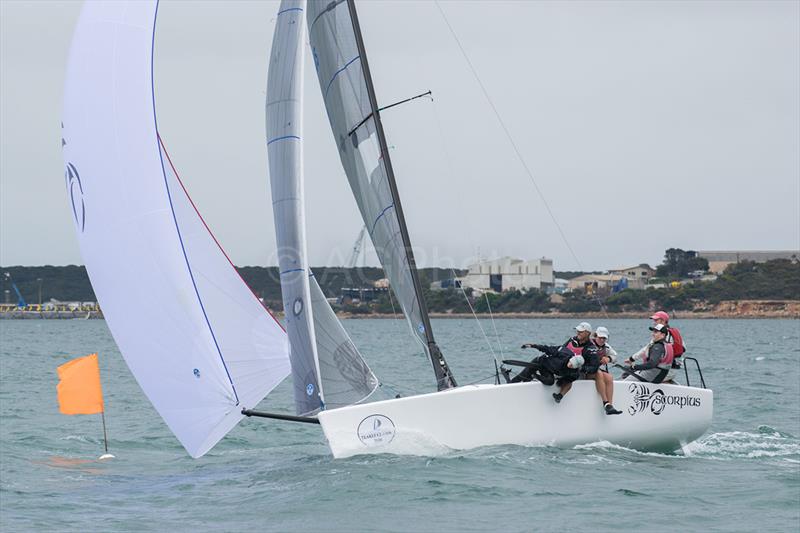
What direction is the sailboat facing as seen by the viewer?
to the viewer's left

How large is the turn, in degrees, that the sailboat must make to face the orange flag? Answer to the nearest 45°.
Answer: approximately 45° to its right

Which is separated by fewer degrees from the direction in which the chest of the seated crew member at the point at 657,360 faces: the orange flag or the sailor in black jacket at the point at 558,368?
the orange flag
